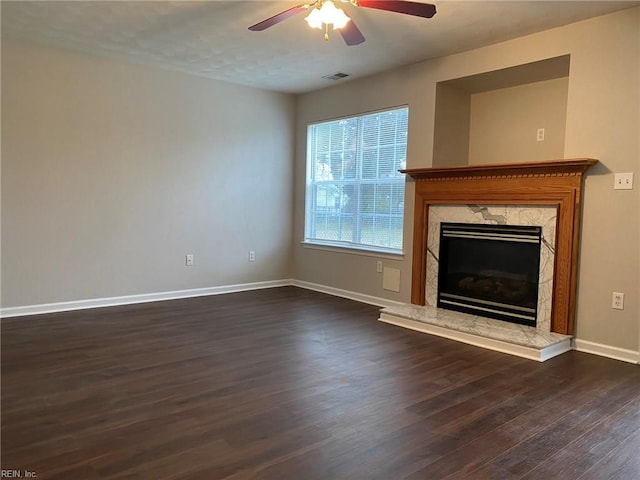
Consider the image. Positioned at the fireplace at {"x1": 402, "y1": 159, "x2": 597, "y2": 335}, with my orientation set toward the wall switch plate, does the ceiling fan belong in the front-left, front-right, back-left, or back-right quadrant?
back-right

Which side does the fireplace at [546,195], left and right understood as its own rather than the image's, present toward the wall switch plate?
left

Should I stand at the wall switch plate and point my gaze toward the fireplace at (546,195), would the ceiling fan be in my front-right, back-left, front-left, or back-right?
front-left

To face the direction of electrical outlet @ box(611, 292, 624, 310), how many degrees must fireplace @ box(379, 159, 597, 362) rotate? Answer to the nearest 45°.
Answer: approximately 90° to its left

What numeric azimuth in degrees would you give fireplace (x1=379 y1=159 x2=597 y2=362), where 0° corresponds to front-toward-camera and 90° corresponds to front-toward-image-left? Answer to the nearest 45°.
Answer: approximately 45°

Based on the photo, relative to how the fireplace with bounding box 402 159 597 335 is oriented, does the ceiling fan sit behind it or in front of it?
in front
